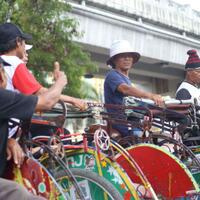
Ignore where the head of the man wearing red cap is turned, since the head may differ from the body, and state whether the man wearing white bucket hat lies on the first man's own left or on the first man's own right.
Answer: on the first man's own right

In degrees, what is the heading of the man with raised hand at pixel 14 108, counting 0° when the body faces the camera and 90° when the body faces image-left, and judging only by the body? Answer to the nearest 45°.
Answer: approximately 270°

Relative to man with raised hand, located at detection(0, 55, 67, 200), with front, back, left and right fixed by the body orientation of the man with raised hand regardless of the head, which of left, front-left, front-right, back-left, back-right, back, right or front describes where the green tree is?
left

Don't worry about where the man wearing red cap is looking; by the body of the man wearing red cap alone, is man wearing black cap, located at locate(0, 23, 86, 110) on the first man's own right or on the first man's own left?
on the first man's own right

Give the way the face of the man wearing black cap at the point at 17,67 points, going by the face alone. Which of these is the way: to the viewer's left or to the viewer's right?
to the viewer's right

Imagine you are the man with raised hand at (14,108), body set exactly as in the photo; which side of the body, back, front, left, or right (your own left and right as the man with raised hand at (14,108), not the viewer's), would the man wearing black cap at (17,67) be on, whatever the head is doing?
left

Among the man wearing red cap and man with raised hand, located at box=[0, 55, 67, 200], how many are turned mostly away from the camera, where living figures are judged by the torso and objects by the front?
0

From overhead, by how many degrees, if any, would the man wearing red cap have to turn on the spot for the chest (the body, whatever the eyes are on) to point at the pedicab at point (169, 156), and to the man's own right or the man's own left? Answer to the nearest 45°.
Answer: approximately 45° to the man's own right
